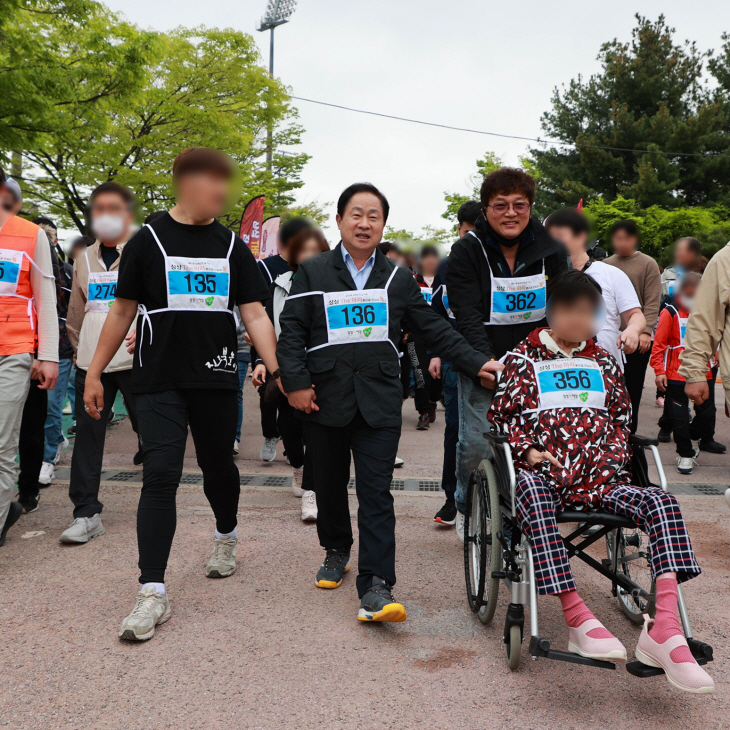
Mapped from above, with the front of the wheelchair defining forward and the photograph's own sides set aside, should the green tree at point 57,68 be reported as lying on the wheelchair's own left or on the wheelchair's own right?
on the wheelchair's own right

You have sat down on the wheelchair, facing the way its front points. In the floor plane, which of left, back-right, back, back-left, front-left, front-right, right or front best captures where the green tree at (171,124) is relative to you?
back-right

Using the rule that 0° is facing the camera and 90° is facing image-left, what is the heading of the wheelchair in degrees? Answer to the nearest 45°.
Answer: approximately 0°

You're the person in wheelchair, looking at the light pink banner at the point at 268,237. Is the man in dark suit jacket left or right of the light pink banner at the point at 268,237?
left

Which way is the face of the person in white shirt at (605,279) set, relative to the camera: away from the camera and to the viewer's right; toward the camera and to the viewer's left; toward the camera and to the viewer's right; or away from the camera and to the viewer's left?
toward the camera and to the viewer's left

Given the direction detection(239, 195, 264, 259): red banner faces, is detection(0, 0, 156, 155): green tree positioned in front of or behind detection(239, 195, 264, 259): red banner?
in front
